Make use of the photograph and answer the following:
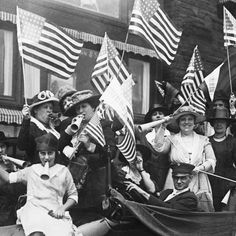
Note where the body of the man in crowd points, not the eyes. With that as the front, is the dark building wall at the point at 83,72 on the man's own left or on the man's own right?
on the man's own right

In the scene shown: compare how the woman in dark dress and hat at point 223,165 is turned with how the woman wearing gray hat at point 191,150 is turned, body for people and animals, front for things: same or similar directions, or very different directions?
same or similar directions

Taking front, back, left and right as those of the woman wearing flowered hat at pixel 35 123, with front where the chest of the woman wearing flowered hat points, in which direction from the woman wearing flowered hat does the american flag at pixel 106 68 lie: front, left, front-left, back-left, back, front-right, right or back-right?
left

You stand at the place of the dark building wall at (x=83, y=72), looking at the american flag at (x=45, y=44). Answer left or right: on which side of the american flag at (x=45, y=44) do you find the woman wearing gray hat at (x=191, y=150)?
left

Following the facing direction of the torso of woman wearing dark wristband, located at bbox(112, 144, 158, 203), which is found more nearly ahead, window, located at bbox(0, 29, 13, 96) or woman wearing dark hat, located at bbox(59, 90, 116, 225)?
the woman wearing dark hat

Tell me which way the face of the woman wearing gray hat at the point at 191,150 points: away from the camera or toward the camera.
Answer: toward the camera

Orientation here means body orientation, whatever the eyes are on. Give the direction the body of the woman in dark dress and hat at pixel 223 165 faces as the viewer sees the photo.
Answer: toward the camera

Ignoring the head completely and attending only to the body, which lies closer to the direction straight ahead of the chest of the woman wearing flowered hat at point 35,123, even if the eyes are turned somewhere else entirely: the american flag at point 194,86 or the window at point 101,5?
the american flag

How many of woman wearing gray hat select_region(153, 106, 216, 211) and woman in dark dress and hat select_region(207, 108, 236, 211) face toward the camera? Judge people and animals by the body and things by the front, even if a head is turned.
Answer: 2

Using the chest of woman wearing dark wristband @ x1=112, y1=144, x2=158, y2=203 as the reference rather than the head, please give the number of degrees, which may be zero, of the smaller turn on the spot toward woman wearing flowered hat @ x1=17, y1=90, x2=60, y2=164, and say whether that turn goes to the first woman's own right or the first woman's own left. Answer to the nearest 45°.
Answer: approximately 45° to the first woman's own right

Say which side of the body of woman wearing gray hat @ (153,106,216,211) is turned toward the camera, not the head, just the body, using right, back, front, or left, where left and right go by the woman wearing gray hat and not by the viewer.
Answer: front

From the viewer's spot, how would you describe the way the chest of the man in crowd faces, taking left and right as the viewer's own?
facing the viewer and to the left of the viewer
